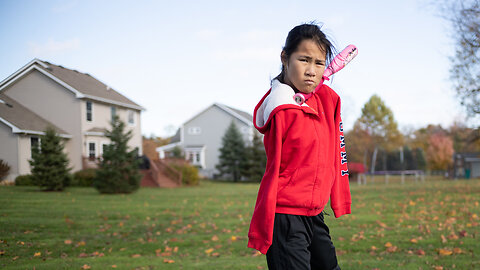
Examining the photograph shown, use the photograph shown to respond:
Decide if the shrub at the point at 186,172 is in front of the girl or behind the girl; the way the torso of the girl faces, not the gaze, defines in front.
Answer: behind

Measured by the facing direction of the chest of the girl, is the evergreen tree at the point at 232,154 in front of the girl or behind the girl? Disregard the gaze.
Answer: behind

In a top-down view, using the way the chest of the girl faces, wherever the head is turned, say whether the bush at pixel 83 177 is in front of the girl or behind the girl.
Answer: behind

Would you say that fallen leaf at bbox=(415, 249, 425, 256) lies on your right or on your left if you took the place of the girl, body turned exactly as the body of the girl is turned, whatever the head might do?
on your left

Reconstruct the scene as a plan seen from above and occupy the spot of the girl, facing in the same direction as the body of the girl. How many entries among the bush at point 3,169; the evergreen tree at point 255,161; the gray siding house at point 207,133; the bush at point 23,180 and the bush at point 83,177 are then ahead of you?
0

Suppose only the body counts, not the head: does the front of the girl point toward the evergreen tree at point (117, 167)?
no

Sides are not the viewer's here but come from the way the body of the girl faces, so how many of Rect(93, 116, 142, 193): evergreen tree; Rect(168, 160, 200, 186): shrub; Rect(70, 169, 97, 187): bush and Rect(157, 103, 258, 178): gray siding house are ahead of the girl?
0

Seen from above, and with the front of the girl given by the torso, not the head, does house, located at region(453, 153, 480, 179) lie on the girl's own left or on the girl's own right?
on the girl's own left

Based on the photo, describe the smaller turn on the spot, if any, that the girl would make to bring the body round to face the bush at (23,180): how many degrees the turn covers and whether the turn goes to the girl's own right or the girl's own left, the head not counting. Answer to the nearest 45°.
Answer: approximately 180°

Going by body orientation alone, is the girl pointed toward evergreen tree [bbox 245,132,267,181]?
no

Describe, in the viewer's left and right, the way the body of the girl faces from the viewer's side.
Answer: facing the viewer and to the right of the viewer
